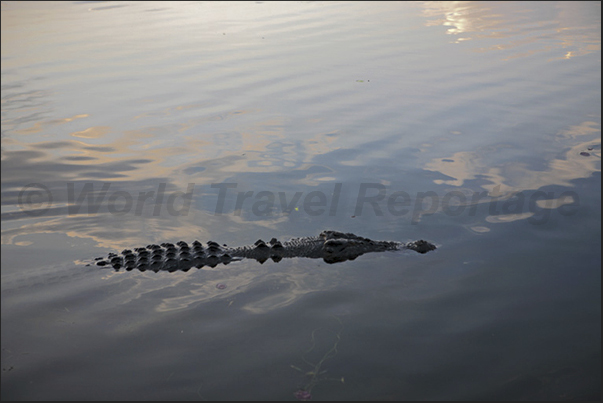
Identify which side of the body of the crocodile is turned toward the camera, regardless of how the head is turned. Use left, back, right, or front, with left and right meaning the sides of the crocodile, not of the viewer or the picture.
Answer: right
